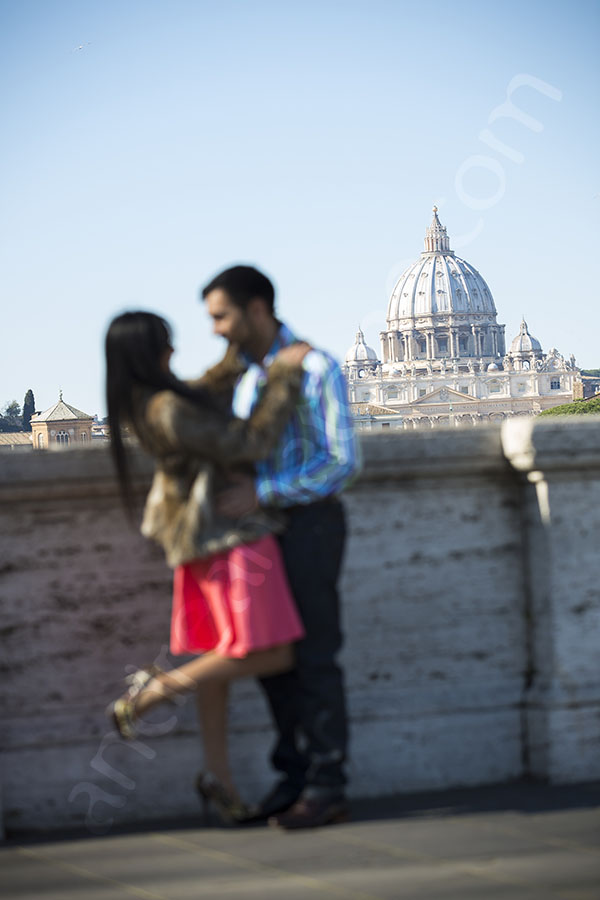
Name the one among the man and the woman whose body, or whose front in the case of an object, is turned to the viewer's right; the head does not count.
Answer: the woman

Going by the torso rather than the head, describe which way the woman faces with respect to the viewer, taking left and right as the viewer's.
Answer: facing to the right of the viewer

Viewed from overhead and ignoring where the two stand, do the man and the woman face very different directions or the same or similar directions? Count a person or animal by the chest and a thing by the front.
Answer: very different directions

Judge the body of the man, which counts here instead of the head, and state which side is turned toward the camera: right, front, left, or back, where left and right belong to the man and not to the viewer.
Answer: left

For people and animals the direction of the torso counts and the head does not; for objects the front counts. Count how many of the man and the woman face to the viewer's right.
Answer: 1
